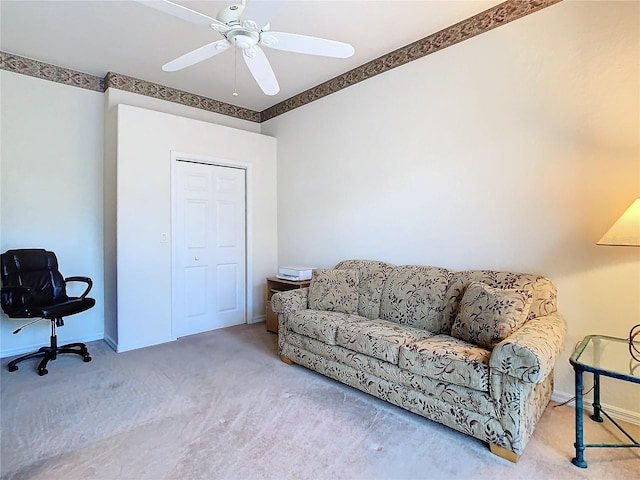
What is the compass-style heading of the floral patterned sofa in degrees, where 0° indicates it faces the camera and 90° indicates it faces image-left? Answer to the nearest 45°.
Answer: approximately 45°

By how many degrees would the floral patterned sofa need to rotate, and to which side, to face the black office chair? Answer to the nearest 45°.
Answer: approximately 45° to its right

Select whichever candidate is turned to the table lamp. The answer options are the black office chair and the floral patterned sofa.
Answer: the black office chair

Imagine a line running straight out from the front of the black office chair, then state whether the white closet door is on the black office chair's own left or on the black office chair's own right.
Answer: on the black office chair's own left

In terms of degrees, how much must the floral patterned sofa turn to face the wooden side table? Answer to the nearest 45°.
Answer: approximately 90° to its right

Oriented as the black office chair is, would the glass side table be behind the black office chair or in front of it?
in front

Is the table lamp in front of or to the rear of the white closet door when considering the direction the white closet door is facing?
in front

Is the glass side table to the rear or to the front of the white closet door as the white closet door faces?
to the front
